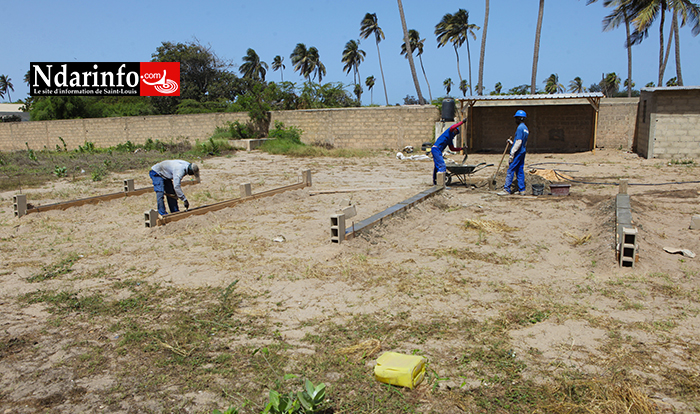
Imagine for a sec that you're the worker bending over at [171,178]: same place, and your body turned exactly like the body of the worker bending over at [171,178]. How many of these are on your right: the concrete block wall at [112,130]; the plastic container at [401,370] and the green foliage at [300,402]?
2

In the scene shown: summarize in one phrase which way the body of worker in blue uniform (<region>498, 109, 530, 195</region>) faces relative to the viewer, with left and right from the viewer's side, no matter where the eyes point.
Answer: facing to the left of the viewer

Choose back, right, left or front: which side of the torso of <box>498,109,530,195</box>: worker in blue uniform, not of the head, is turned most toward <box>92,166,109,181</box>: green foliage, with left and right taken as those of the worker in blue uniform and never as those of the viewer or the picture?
front

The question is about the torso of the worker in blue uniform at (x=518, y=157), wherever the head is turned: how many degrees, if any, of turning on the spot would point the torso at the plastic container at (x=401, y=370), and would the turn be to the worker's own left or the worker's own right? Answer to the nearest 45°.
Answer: approximately 90° to the worker's own left

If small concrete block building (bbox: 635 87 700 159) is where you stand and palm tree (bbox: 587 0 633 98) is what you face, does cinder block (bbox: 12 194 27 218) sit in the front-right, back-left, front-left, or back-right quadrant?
back-left

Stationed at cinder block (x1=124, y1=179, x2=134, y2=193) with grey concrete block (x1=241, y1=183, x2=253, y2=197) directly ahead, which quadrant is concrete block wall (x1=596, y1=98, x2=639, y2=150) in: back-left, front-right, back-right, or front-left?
front-left

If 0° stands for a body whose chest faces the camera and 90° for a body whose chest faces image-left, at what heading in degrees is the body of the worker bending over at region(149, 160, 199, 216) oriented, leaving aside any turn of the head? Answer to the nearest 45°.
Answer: approximately 270°

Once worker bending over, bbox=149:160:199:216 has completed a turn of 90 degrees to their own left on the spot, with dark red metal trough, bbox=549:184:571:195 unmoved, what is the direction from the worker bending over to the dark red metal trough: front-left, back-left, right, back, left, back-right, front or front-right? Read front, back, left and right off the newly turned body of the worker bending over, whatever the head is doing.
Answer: right

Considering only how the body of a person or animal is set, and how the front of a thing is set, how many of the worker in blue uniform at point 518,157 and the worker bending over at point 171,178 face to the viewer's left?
1

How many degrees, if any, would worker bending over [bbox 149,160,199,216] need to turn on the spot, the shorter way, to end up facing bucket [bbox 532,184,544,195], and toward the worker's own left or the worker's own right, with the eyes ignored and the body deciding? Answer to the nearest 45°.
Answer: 0° — they already face it

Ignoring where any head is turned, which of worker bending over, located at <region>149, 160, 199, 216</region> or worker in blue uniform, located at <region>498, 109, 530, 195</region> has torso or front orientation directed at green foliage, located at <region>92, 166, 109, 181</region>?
the worker in blue uniform

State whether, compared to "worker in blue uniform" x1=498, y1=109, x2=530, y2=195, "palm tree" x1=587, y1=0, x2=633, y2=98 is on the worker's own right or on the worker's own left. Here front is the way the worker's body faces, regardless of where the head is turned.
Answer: on the worker's own right

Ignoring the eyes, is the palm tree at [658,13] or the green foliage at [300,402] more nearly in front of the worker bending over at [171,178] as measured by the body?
the palm tree

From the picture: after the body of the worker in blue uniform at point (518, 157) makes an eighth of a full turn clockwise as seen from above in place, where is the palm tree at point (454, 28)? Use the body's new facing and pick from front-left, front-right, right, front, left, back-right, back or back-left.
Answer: front-right
